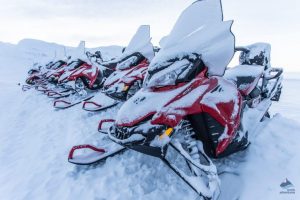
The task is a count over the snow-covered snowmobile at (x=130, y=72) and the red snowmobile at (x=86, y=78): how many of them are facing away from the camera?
0

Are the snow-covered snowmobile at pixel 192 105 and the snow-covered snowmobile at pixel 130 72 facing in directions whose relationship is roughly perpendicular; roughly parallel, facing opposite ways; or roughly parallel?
roughly parallel

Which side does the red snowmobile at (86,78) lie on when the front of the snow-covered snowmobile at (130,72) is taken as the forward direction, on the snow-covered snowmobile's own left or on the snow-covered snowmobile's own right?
on the snow-covered snowmobile's own right

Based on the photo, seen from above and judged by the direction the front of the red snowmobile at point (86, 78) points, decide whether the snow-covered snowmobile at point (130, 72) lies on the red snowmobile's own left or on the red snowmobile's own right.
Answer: on the red snowmobile's own left

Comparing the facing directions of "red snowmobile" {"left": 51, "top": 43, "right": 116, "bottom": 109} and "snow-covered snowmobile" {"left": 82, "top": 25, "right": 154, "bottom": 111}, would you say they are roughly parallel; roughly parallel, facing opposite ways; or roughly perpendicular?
roughly parallel

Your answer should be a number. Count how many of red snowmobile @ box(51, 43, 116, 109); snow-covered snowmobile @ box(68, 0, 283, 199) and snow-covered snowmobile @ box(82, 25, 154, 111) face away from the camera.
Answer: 0

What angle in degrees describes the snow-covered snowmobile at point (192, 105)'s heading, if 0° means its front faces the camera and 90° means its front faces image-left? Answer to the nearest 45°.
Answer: approximately 45°

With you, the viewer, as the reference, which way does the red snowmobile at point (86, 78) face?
facing the viewer and to the left of the viewer

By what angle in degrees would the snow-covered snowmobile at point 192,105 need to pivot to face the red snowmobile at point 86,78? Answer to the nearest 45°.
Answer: approximately 90° to its right

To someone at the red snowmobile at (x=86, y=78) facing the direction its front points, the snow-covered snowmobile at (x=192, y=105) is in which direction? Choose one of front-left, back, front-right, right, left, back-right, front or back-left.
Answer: front-left

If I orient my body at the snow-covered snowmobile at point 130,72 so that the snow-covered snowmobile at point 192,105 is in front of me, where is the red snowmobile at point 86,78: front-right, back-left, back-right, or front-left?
back-right
